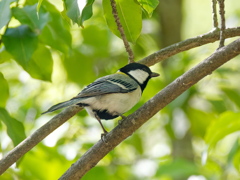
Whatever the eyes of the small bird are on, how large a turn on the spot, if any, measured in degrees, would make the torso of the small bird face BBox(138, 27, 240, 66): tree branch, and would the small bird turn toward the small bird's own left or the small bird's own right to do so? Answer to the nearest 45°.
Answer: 0° — it already faces it

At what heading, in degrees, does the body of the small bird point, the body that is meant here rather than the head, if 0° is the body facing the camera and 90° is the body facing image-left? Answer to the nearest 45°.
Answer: approximately 270°

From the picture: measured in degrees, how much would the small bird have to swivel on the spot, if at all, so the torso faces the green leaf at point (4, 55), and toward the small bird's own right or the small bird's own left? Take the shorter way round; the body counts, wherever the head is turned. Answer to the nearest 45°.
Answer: approximately 180°
